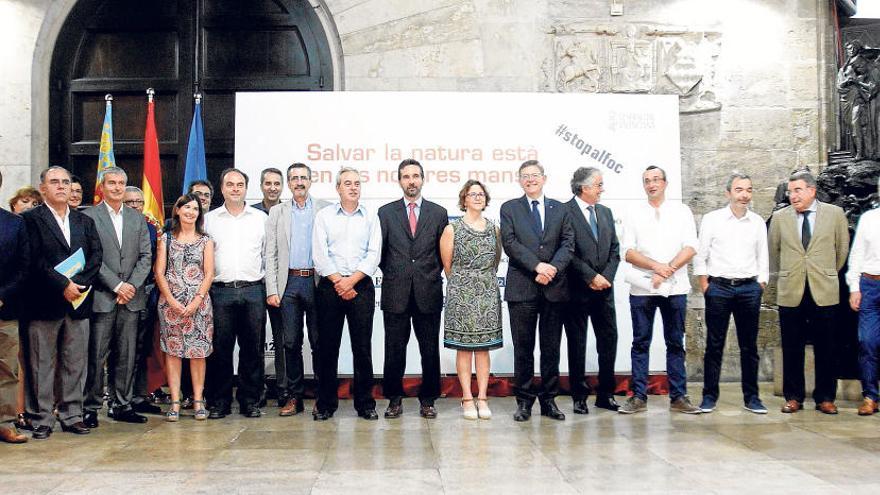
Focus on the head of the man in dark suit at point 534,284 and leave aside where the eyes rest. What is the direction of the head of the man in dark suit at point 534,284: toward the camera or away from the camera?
toward the camera

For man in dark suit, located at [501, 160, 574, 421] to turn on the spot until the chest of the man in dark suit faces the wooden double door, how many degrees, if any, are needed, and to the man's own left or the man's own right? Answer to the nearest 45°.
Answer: approximately 135° to the man's own right

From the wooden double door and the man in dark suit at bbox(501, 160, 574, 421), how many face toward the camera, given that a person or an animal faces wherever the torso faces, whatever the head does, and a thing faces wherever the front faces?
2

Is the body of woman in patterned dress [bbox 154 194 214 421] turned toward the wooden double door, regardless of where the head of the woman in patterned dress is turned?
no

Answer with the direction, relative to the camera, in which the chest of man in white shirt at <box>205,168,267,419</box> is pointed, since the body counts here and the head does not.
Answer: toward the camera

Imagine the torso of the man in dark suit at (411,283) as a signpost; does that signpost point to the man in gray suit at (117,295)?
no

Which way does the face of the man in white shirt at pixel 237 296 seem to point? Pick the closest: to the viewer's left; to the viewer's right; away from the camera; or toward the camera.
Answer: toward the camera

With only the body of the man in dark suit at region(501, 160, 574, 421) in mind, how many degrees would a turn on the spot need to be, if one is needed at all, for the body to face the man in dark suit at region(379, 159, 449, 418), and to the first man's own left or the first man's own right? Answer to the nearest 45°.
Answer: approximately 90° to the first man's own right

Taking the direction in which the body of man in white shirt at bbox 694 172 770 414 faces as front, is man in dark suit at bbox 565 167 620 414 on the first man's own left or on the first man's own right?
on the first man's own right

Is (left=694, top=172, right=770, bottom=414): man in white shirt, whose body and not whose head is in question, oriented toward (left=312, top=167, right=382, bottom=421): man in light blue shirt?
no

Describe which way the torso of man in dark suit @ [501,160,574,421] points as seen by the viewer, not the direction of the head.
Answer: toward the camera

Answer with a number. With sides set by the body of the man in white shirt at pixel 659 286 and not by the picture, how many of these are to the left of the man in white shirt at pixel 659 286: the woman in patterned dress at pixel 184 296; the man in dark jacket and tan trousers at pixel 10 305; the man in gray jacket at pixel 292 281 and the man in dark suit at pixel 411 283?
0

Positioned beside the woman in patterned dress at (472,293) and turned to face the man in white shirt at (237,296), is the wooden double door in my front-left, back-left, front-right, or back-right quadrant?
front-right

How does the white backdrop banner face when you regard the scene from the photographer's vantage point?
facing the viewer

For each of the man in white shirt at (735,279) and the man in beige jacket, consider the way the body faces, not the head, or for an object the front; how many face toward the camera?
2

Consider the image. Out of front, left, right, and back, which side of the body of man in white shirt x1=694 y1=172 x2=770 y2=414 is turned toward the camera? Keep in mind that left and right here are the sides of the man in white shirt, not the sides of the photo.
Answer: front
